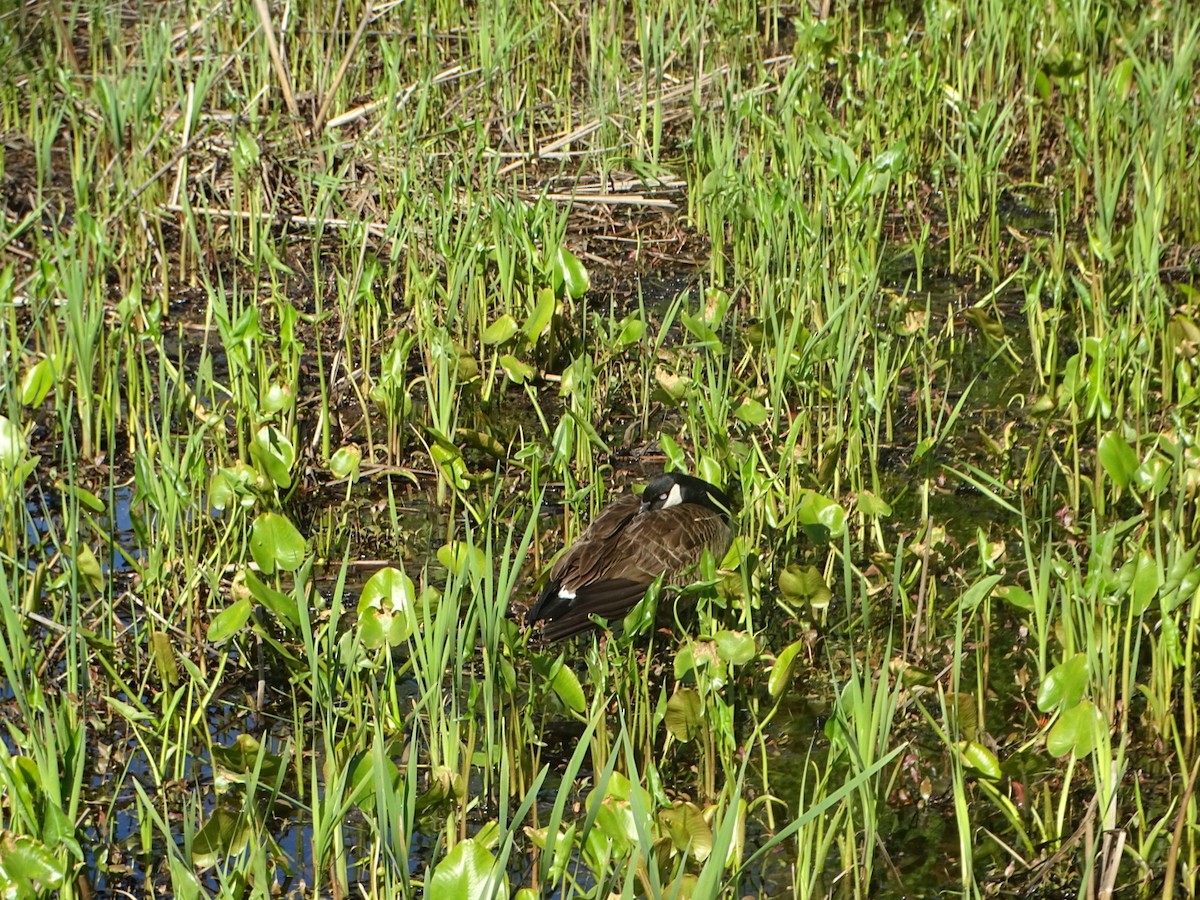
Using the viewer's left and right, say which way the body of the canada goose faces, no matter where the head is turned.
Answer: facing away from the viewer and to the right of the viewer
